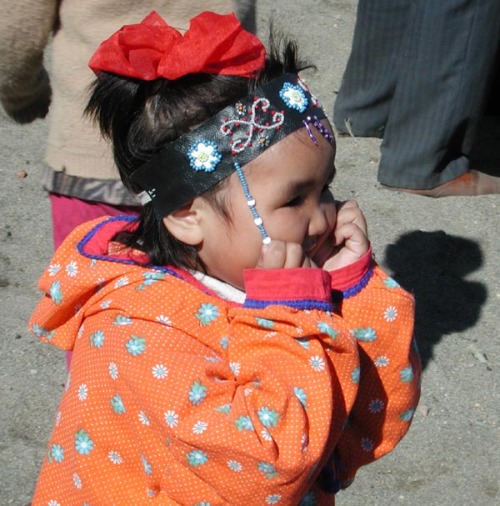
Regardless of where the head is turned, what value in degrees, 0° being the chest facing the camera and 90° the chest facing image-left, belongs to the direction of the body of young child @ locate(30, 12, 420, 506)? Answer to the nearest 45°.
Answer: approximately 315°

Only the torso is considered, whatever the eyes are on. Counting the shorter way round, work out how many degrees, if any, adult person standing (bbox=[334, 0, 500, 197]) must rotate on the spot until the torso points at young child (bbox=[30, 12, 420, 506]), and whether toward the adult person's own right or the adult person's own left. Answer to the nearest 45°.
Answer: approximately 90° to the adult person's own right

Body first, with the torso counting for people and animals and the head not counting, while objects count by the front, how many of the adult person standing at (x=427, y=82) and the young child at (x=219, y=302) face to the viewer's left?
0

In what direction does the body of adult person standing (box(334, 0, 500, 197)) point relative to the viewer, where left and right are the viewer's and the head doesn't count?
facing to the right of the viewer
